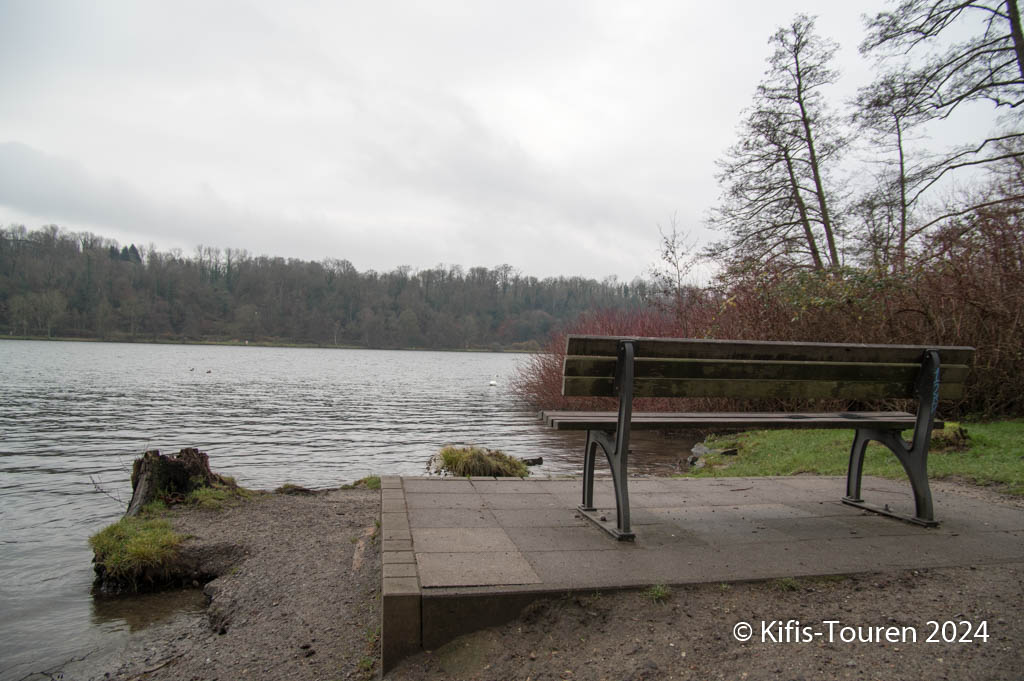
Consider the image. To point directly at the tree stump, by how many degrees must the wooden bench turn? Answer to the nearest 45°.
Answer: approximately 45° to its left

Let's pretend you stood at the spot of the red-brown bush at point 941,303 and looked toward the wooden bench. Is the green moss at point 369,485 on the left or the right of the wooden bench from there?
right

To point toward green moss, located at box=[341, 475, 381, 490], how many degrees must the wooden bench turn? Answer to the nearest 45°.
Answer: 0° — it already faces it

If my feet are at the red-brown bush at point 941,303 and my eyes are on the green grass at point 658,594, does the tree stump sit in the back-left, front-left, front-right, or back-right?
front-right

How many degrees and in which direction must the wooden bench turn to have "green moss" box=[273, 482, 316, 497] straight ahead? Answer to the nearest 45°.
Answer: approximately 45° to its left

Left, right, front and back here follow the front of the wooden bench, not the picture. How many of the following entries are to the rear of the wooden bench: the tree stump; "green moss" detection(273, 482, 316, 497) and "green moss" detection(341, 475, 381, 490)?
0

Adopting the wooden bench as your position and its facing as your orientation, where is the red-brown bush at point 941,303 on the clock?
The red-brown bush is roughly at 2 o'clock from the wooden bench.

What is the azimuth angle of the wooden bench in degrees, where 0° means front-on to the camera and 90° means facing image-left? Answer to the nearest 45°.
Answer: approximately 135°
